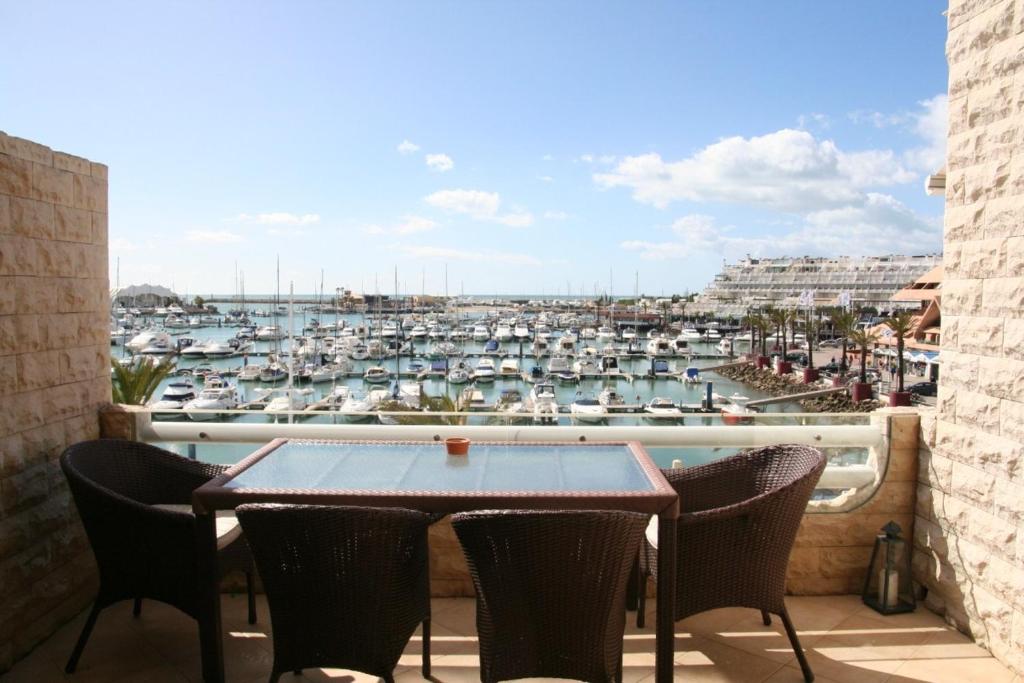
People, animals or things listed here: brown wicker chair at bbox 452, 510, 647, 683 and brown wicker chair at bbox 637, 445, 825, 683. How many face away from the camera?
1

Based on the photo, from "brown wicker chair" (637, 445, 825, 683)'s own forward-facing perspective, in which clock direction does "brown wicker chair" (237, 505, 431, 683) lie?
"brown wicker chair" (237, 505, 431, 683) is roughly at 11 o'clock from "brown wicker chair" (637, 445, 825, 683).

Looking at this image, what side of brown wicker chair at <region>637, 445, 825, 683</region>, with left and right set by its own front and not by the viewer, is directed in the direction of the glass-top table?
front

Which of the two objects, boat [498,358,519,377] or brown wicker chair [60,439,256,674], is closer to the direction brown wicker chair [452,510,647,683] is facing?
the boat

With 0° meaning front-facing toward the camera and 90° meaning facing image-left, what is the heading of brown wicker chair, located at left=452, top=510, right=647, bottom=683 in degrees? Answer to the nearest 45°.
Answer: approximately 180°

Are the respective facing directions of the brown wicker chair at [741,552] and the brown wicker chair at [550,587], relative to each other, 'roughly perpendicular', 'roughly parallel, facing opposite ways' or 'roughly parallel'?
roughly perpendicular

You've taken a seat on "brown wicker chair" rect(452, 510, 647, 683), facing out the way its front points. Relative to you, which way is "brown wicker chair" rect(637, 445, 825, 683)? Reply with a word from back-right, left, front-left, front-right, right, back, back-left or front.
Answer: front-right

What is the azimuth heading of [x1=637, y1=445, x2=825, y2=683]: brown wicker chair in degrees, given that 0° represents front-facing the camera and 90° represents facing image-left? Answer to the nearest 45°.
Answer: approximately 90°

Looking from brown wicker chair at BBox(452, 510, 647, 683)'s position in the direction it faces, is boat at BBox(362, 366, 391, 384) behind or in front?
in front

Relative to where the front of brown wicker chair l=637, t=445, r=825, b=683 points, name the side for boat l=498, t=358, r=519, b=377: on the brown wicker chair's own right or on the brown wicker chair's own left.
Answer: on the brown wicker chair's own right

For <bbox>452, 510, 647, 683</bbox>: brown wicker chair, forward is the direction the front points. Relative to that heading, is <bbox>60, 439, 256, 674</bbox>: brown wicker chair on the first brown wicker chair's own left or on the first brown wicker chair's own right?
on the first brown wicker chair's own left
